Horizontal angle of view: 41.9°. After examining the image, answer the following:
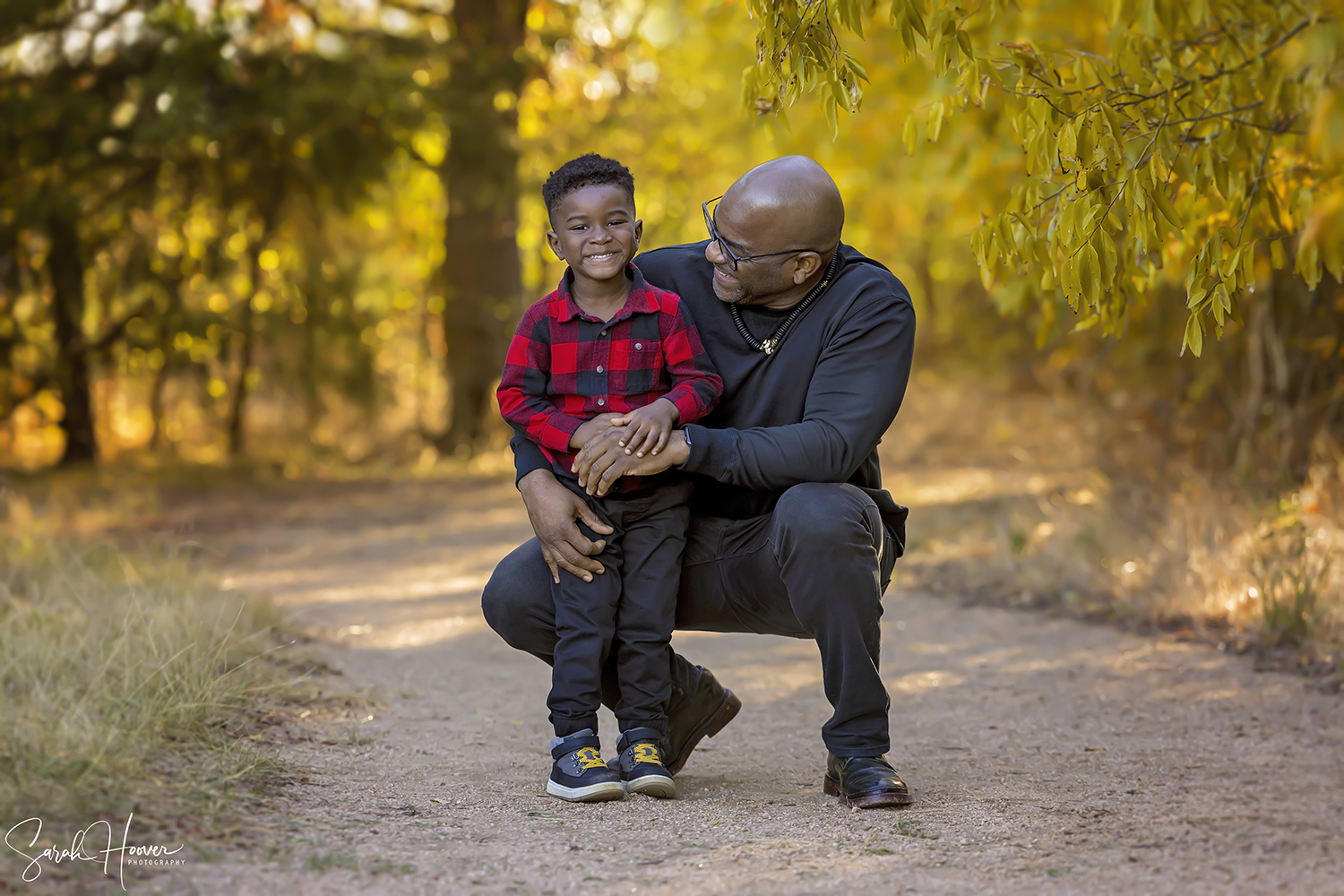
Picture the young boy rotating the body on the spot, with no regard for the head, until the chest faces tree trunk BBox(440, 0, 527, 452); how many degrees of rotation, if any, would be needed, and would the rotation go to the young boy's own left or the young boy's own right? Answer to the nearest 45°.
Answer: approximately 180°

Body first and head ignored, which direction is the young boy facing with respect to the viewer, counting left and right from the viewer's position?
facing the viewer

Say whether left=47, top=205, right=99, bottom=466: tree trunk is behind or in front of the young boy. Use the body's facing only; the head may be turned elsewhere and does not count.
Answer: behind

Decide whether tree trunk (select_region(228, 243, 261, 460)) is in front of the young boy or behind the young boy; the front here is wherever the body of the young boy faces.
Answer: behind
